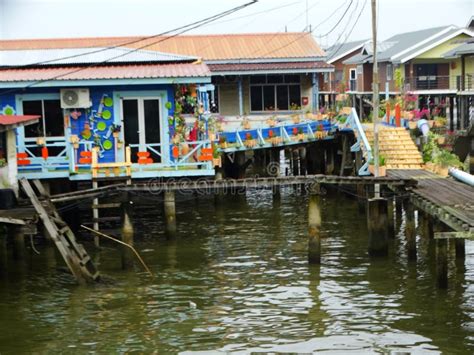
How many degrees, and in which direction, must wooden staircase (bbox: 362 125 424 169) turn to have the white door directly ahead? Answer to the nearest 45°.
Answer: approximately 45° to its right

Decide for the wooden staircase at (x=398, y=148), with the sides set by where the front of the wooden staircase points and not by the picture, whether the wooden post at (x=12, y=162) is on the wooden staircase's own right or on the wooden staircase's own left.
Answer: on the wooden staircase's own right

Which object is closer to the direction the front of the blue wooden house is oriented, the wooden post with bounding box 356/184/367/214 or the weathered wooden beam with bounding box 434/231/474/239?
the weathered wooden beam

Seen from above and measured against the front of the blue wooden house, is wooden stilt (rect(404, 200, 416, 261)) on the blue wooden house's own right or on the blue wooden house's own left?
on the blue wooden house's own left

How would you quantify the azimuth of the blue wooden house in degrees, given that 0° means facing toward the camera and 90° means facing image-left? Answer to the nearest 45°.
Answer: approximately 0°

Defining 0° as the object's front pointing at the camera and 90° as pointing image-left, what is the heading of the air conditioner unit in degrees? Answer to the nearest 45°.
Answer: approximately 0°

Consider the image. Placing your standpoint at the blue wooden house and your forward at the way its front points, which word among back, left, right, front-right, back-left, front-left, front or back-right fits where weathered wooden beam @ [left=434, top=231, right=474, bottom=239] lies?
front-left
